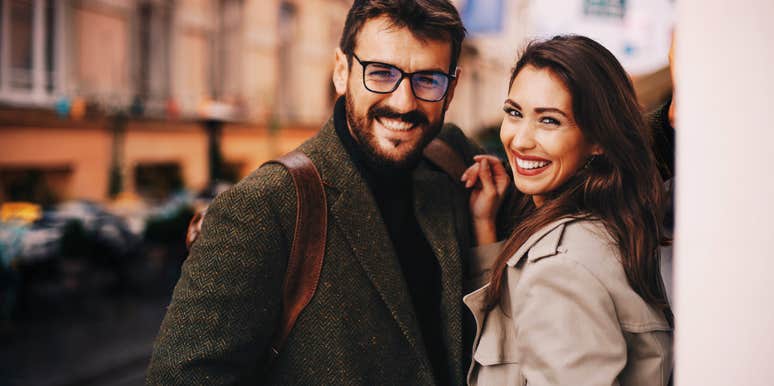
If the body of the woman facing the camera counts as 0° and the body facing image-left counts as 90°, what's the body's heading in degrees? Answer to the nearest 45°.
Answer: approximately 90°

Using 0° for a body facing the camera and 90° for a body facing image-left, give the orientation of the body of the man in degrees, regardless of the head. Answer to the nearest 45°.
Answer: approximately 315°
